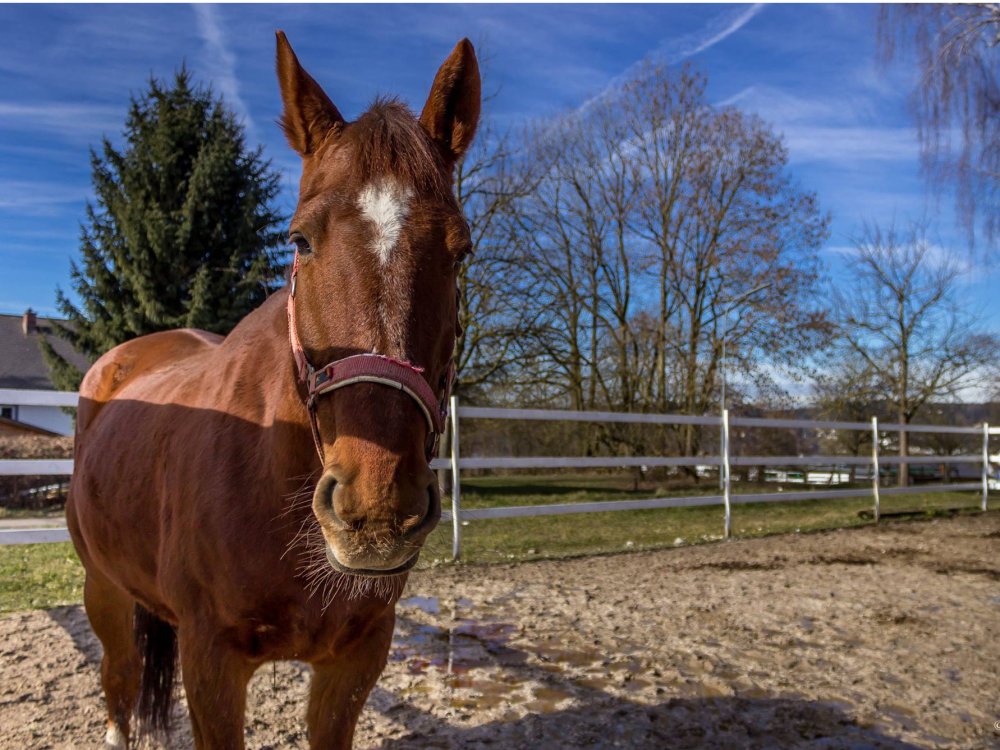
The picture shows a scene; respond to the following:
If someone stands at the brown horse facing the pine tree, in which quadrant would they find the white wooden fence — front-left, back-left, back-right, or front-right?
front-right

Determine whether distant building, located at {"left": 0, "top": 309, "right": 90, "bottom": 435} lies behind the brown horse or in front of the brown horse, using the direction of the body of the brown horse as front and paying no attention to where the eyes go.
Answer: behind

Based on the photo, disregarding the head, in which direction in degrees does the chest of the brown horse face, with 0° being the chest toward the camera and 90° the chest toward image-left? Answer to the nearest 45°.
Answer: approximately 315°

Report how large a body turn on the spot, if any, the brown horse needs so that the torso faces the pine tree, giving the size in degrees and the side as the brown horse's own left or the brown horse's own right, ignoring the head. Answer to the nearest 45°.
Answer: approximately 135° to the brown horse's own left

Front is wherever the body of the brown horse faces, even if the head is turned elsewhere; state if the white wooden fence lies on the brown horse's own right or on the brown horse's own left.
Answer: on the brown horse's own left
